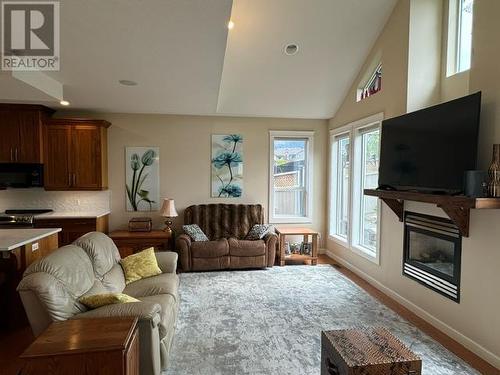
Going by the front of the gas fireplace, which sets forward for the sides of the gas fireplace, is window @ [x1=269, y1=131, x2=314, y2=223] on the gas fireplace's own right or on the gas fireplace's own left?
on the gas fireplace's own right

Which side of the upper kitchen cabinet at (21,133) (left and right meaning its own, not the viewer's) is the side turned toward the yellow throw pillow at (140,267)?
front

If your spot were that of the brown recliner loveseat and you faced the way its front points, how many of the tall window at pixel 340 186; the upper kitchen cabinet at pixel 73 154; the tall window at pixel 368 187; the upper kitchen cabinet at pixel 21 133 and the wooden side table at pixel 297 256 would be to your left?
3

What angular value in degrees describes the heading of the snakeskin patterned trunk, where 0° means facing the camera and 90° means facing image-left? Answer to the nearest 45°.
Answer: approximately 0°

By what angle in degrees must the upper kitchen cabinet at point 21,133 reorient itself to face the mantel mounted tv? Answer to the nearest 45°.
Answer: approximately 45° to its left

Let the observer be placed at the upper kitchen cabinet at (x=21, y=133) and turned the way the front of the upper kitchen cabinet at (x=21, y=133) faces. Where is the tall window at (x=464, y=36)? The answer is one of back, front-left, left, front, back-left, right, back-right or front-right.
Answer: front-left

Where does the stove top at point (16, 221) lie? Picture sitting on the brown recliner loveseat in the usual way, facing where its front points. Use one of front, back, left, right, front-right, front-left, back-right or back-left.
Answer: right

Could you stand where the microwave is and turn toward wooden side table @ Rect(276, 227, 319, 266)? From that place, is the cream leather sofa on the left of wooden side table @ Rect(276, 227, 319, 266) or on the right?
right

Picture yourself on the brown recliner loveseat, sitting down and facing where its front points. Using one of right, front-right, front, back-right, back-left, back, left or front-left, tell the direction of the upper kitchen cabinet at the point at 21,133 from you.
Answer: right

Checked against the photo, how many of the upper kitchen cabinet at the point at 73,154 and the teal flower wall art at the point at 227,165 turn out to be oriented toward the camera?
2
